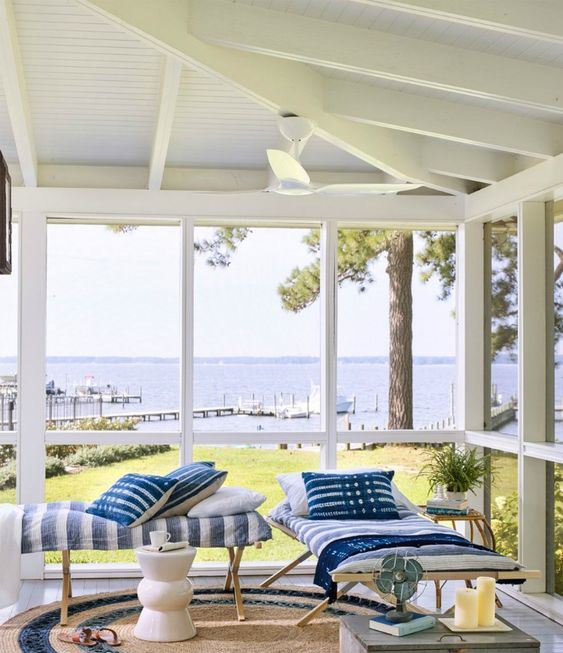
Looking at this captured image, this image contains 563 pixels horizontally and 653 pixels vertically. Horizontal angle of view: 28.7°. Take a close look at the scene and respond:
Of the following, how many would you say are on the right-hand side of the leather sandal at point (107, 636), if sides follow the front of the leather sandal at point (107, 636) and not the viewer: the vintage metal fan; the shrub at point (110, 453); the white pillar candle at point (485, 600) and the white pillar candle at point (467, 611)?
1

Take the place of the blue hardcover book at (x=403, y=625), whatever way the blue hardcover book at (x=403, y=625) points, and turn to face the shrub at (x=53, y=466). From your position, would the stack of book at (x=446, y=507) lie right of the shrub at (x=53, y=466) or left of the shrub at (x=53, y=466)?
right

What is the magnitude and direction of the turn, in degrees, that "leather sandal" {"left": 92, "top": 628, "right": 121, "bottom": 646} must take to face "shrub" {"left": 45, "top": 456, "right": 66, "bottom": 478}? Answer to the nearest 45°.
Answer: approximately 90° to its right

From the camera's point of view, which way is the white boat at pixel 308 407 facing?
to the viewer's right

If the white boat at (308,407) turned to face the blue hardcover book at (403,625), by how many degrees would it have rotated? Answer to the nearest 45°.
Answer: approximately 90° to its right

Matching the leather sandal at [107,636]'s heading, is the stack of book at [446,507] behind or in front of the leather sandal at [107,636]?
behind

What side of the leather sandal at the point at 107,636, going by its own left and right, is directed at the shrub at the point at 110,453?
right

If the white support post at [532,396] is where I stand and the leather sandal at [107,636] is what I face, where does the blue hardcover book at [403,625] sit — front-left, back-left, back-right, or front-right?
front-left

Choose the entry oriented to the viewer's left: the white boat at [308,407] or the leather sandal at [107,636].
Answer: the leather sandal

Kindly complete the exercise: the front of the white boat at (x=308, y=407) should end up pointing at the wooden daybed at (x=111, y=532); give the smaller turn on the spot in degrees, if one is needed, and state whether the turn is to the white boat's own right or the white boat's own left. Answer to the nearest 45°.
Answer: approximately 135° to the white boat's own right
